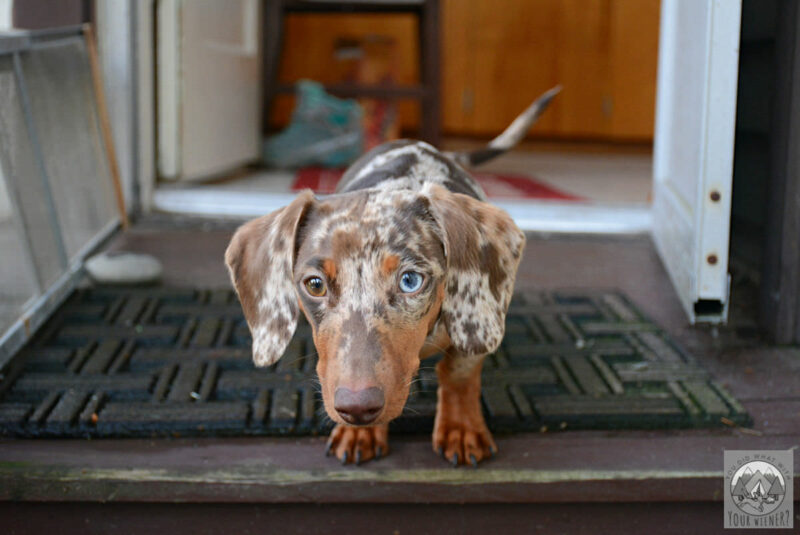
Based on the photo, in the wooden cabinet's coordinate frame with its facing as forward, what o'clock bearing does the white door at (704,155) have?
The white door is roughly at 12 o'clock from the wooden cabinet.

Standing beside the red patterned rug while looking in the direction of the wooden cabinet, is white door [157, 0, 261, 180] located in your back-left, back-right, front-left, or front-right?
front-left

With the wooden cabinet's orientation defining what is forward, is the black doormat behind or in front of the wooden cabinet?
in front

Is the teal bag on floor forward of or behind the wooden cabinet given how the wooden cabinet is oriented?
forward

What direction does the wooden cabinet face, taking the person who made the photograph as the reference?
facing the viewer

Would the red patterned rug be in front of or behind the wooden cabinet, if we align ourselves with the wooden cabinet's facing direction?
in front

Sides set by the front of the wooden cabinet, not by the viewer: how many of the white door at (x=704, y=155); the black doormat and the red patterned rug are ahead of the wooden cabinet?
3
